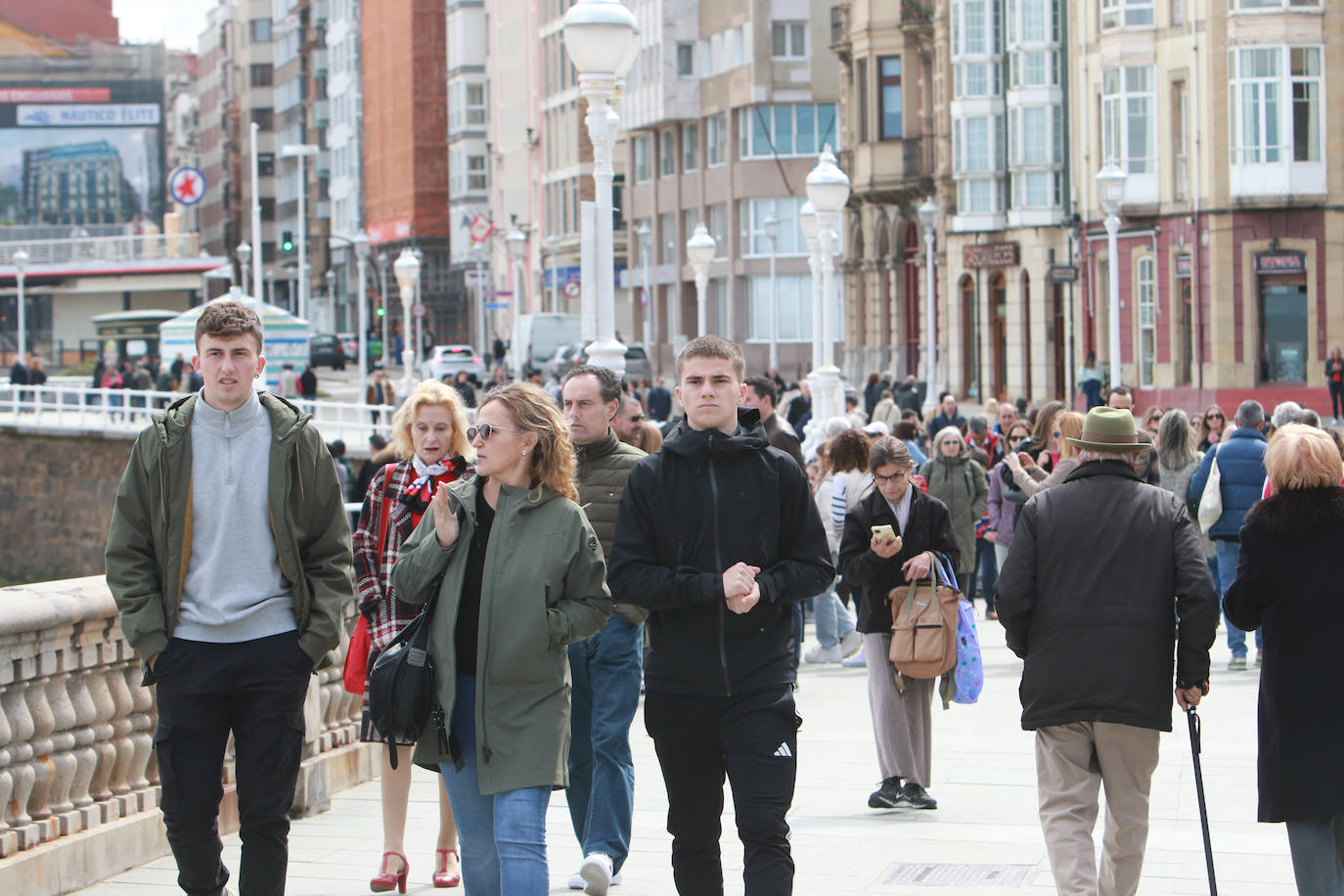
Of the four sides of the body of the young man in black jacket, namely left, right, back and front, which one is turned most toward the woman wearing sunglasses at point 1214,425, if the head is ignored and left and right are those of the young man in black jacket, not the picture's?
back

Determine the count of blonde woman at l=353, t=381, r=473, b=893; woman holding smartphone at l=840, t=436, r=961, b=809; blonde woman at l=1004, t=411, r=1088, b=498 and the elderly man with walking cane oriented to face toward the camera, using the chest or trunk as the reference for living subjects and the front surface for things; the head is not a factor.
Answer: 2

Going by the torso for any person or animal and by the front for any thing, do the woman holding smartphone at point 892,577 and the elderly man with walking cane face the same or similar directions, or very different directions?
very different directions

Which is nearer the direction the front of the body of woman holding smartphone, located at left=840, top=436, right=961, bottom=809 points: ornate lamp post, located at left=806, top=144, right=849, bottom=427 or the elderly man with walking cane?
the elderly man with walking cane

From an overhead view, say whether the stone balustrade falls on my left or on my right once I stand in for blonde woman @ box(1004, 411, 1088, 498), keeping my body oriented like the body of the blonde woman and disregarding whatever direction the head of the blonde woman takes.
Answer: on my left

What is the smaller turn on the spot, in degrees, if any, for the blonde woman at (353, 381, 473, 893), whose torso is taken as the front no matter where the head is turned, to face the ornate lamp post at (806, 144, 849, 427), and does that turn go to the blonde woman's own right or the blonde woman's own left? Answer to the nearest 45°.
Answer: approximately 180°

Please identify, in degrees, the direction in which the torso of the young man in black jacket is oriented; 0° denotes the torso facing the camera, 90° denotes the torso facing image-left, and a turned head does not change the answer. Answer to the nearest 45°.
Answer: approximately 0°

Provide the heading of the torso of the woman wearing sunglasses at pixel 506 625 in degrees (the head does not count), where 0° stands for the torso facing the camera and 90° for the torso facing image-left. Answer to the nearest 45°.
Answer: approximately 45°

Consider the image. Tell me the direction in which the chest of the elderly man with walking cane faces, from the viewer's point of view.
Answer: away from the camera

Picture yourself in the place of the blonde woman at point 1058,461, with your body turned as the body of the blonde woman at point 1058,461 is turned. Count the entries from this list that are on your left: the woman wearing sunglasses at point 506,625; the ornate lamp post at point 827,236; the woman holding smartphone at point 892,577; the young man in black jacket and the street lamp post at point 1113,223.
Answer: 3
